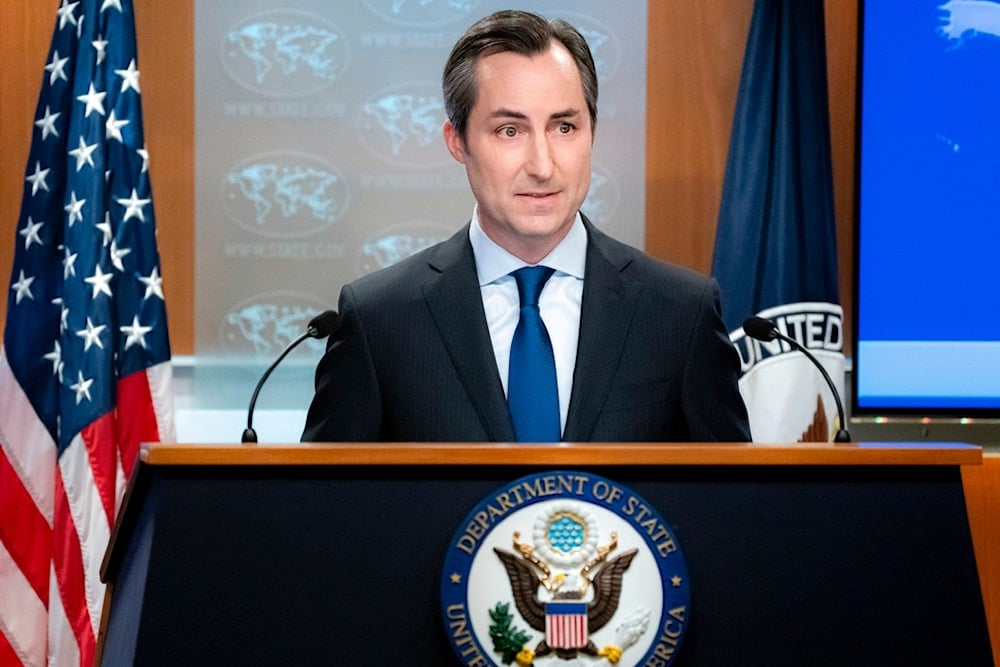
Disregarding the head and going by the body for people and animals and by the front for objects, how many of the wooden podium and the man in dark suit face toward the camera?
2

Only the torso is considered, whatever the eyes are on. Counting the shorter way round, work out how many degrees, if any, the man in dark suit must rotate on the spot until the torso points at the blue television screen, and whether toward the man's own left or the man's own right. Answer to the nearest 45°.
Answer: approximately 135° to the man's own left

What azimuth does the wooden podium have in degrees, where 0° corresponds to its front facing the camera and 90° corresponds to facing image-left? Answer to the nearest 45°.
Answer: approximately 0°

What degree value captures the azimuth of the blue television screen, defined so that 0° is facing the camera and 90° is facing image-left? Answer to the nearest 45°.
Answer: approximately 0°

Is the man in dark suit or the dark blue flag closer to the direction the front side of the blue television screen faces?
the man in dark suit

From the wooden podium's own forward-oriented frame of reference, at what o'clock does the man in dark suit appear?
The man in dark suit is roughly at 6 o'clock from the wooden podium.

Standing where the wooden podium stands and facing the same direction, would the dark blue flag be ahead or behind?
behind

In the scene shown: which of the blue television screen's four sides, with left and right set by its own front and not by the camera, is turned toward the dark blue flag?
right
